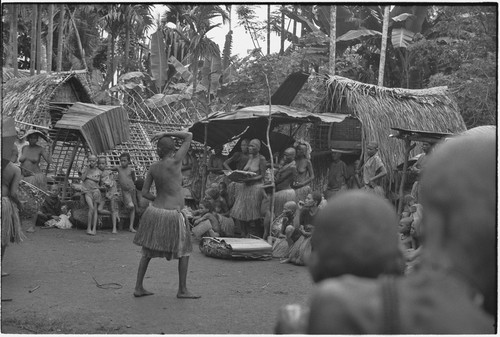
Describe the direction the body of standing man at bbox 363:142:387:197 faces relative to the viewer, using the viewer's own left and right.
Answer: facing the viewer and to the left of the viewer

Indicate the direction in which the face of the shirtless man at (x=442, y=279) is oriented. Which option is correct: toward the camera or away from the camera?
away from the camera

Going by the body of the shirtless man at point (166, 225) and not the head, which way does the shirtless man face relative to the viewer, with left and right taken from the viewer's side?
facing away from the viewer and to the right of the viewer

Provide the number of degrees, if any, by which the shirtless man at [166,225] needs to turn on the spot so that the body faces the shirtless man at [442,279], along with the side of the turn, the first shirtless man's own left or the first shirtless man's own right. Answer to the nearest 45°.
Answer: approximately 135° to the first shirtless man's own right

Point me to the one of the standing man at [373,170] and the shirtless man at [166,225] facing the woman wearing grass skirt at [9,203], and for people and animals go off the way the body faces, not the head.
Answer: the standing man

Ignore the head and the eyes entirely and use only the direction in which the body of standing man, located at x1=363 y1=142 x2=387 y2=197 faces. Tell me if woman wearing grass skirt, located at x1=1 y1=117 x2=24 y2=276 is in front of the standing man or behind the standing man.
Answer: in front

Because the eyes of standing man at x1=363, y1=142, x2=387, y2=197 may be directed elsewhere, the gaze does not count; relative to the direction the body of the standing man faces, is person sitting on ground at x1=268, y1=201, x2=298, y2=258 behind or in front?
in front

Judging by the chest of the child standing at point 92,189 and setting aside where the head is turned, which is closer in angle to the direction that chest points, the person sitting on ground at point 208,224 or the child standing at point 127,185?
the person sitting on ground

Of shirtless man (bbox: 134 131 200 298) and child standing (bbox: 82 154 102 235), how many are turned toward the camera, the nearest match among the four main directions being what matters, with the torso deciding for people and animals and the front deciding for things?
1

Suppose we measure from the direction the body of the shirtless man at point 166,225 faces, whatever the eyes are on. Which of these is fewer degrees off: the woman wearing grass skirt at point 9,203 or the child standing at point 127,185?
the child standing

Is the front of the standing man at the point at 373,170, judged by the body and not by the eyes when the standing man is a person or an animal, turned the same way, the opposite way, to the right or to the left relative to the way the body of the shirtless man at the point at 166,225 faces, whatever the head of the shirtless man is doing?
the opposite way

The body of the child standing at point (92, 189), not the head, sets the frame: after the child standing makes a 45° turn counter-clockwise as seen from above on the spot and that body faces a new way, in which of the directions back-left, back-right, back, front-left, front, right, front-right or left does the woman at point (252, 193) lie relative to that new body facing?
front

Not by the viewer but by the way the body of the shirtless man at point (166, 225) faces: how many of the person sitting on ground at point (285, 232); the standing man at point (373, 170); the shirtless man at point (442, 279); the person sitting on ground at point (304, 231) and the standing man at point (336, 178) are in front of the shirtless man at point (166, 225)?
4

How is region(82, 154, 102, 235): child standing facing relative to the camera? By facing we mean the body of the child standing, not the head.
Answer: toward the camera

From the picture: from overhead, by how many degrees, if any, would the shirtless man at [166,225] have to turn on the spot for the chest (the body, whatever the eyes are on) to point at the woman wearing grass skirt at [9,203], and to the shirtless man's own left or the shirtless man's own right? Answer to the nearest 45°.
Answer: approximately 135° to the shirtless man's own left

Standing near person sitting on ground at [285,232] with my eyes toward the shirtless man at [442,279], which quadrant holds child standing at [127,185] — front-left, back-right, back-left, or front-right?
back-right

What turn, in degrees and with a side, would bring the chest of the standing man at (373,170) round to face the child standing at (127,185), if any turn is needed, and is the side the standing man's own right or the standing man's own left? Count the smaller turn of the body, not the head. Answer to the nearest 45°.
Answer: approximately 45° to the standing man's own right

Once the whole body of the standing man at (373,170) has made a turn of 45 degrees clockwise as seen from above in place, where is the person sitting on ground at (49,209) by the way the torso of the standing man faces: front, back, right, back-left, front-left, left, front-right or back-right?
front
